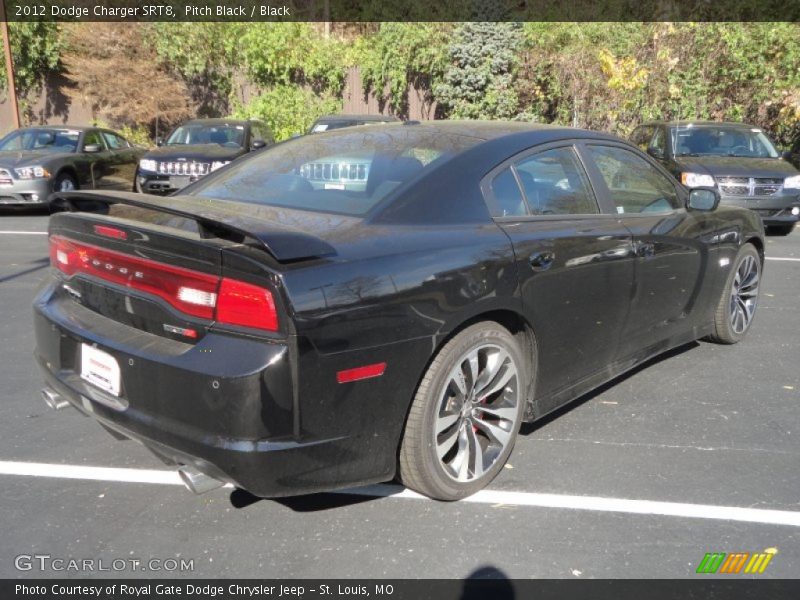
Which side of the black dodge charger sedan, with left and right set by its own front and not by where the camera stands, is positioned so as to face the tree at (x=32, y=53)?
left

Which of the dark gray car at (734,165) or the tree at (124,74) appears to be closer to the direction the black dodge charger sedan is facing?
the dark gray car

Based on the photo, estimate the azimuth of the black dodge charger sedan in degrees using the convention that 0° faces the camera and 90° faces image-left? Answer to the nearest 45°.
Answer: approximately 225°

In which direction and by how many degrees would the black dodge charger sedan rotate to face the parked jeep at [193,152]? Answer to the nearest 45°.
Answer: approximately 45° to its left

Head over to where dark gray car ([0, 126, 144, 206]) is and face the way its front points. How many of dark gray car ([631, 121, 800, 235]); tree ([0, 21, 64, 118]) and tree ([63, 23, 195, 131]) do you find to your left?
1

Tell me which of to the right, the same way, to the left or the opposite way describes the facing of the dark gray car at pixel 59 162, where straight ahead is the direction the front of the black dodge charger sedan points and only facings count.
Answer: the opposite way

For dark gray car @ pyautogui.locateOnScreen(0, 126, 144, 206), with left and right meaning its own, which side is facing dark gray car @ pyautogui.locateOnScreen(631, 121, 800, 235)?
left

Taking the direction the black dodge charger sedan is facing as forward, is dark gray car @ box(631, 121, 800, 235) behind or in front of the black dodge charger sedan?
in front

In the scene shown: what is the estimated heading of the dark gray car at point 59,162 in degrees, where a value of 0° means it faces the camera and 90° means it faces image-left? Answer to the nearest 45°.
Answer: approximately 45°

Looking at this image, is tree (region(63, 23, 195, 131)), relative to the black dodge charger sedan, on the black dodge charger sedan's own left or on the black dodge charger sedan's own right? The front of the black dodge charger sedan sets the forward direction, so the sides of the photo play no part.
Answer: on the black dodge charger sedan's own left

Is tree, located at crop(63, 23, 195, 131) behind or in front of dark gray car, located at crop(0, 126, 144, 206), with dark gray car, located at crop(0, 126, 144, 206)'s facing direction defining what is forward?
behind

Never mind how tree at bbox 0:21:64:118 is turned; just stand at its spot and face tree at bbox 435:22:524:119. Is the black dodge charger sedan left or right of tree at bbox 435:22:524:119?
right

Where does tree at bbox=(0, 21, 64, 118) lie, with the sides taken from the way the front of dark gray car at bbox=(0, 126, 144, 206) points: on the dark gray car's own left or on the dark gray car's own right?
on the dark gray car's own right
